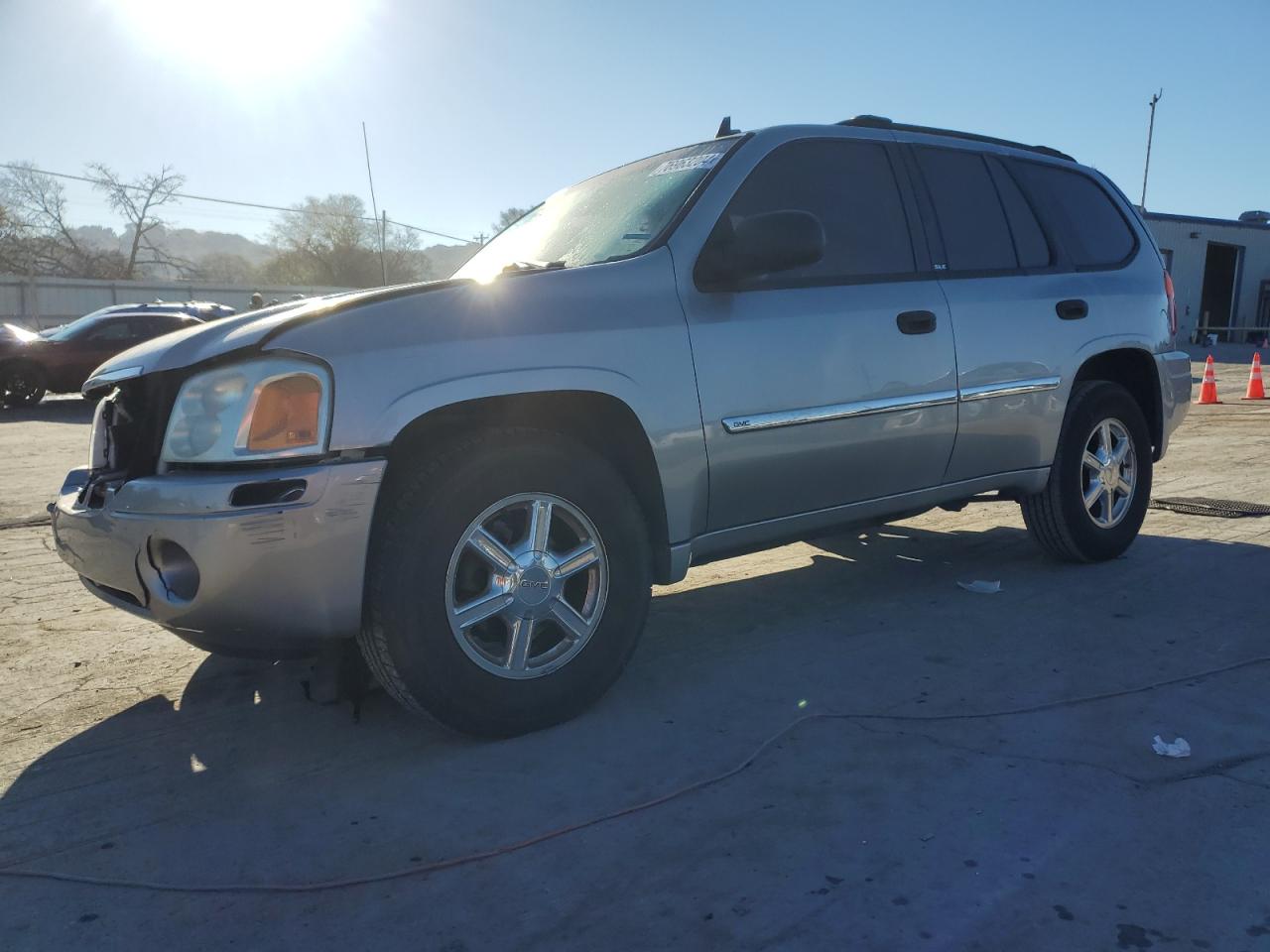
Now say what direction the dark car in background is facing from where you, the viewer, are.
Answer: facing to the left of the viewer

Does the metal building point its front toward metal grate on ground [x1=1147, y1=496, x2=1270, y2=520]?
yes

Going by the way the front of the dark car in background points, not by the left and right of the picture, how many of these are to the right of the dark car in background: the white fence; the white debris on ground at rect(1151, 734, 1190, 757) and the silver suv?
1

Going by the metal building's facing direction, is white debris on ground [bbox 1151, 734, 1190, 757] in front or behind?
in front

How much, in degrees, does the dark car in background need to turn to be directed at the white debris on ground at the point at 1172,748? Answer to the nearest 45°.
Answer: approximately 90° to its left

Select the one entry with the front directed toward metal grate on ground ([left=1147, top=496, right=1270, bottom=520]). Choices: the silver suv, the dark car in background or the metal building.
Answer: the metal building

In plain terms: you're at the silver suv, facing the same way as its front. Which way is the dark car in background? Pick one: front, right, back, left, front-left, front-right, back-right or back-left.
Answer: right

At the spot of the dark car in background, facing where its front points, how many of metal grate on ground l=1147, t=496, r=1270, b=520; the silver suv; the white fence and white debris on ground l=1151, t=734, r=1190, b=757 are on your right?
1

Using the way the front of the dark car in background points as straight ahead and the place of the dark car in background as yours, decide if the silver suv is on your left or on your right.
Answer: on your left

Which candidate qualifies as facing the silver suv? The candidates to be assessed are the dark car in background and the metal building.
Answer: the metal building

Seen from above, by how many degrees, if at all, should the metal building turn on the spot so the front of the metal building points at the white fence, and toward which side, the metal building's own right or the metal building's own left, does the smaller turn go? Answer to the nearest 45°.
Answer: approximately 45° to the metal building's own right

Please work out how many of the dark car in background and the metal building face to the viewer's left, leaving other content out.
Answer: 1

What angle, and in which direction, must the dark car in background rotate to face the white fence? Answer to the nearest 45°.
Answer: approximately 90° to its right
